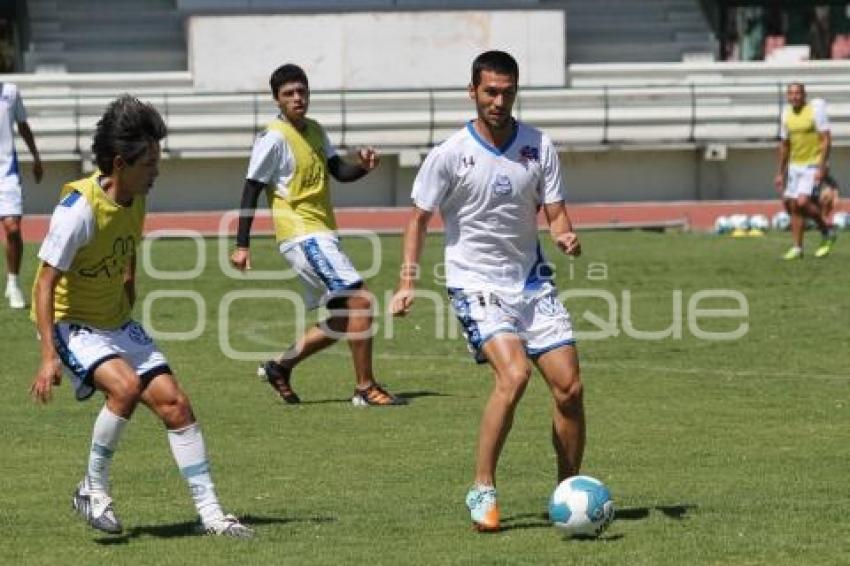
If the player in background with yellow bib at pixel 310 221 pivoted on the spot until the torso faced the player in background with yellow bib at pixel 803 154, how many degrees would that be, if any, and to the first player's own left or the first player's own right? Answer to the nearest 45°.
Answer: approximately 90° to the first player's own left

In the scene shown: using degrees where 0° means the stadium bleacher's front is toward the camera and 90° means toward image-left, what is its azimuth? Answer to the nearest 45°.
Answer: approximately 0°

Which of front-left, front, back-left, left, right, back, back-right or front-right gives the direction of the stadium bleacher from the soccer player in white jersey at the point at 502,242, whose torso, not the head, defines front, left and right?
back

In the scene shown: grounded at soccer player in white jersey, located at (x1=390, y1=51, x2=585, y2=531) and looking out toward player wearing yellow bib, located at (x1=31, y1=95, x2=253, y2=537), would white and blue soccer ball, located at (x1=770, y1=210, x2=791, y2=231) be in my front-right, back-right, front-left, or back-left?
back-right

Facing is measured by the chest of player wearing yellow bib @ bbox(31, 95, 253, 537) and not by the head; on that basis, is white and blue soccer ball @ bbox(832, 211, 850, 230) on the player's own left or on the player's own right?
on the player's own left

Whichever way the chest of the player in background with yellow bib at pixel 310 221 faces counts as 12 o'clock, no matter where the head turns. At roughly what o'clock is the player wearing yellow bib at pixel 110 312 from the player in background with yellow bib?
The player wearing yellow bib is roughly at 2 o'clock from the player in background with yellow bib.

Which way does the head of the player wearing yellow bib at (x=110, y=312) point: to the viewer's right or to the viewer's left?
to the viewer's right

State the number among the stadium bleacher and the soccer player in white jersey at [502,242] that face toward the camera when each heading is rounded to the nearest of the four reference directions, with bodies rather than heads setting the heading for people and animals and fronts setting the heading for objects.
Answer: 2

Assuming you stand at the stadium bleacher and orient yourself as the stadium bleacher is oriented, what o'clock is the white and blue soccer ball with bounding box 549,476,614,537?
The white and blue soccer ball is roughly at 12 o'clock from the stadium bleacher.
